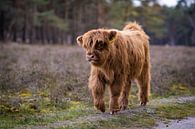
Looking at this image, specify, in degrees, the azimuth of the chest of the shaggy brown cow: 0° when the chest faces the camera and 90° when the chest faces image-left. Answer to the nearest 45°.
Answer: approximately 45°
